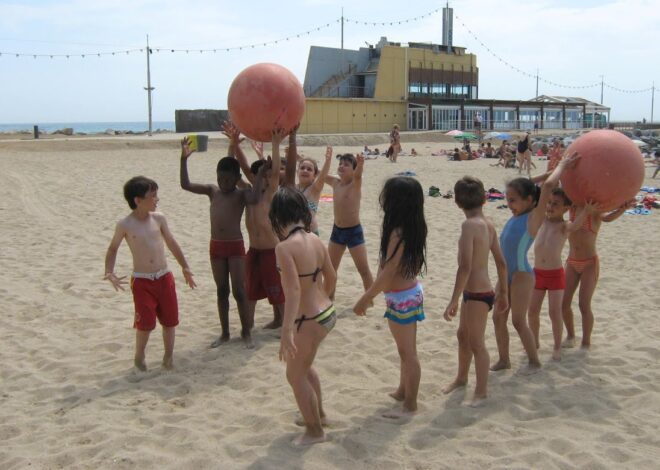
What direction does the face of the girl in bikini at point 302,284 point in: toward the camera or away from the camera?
away from the camera

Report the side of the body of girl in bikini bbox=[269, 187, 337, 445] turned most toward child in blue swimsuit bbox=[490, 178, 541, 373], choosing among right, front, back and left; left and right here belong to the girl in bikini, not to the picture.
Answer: right

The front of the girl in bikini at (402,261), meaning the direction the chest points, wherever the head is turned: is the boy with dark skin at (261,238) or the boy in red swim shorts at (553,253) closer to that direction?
the boy with dark skin

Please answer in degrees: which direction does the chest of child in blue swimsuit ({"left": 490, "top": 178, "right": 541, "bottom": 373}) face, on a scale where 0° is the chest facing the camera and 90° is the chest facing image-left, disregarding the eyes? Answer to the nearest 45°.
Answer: approximately 45°

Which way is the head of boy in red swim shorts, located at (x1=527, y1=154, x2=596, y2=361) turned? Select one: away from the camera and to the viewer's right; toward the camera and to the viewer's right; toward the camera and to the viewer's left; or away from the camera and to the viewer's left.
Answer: toward the camera and to the viewer's left

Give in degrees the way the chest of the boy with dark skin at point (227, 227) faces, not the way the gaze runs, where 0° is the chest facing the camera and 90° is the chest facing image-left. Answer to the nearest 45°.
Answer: approximately 0°

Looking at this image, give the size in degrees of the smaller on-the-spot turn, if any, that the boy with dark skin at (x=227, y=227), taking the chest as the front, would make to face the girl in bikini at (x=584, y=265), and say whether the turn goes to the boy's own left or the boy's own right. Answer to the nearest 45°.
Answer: approximately 90° to the boy's own left

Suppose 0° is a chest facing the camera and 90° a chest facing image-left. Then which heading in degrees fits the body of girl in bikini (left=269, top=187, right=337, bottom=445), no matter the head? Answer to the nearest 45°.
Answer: approximately 135°

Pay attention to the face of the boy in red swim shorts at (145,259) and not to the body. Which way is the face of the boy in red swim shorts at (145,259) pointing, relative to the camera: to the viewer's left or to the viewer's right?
to the viewer's right

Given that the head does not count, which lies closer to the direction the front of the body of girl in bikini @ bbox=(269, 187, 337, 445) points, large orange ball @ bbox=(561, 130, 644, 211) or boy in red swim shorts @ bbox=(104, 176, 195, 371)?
the boy in red swim shorts

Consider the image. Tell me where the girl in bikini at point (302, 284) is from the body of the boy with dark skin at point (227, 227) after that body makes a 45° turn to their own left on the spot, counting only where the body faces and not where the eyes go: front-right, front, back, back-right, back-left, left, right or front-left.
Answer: front-right
